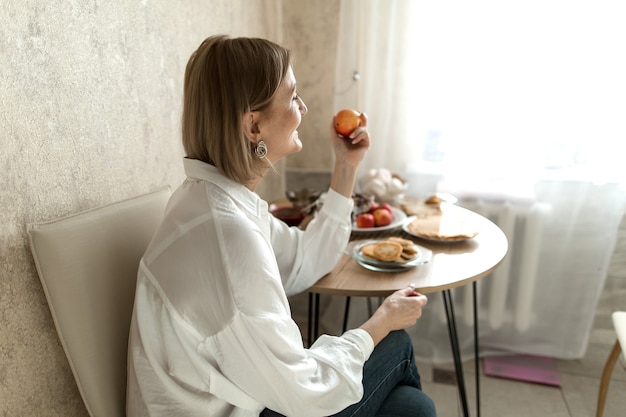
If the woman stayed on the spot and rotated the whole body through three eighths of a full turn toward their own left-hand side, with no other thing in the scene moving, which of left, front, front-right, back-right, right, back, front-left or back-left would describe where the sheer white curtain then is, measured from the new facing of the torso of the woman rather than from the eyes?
back-right

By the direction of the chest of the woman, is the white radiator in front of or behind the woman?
in front

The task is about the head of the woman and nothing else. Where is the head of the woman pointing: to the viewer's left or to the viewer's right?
to the viewer's right

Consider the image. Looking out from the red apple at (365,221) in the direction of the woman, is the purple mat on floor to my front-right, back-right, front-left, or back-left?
back-left

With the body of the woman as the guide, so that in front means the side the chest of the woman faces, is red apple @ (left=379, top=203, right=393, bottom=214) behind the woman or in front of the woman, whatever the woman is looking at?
in front

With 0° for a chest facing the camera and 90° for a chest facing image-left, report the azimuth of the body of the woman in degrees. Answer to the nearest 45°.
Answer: approximately 225°

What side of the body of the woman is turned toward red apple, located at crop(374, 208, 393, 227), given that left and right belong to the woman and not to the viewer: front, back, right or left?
front
